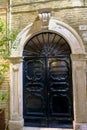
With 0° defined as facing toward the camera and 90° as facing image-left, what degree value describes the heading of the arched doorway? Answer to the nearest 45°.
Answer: approximately 0°
